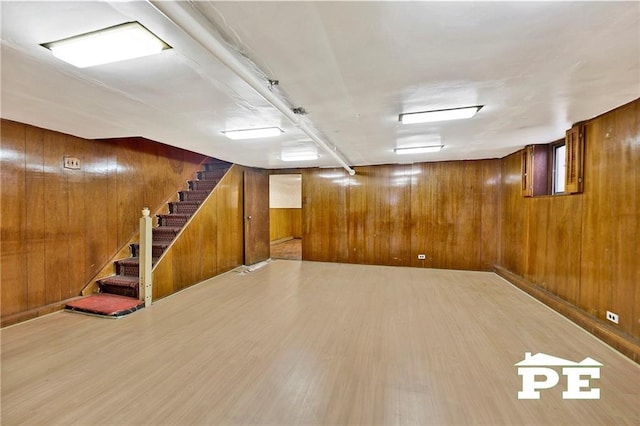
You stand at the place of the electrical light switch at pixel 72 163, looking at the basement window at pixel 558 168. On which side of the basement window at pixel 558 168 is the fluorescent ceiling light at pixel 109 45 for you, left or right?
right

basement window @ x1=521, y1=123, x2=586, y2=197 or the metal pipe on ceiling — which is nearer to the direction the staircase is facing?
the metal pipe on ceiling

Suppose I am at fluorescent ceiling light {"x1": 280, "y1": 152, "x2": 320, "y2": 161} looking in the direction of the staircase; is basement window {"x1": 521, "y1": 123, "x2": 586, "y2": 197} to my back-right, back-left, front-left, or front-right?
back-left

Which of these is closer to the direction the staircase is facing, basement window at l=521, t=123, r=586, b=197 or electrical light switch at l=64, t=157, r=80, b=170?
the electrical light switch

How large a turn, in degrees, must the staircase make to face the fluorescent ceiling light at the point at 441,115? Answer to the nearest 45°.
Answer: approximately 90° to its left

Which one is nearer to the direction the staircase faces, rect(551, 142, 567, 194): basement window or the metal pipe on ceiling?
the metal pipe on ceiling

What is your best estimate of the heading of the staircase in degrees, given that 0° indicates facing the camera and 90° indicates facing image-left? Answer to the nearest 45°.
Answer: approximately 45°

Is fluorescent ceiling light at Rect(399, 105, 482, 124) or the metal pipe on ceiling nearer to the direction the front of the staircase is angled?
the metal pipe on ceiling

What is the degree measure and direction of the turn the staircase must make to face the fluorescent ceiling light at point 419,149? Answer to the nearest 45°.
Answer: approximately 90° to its left
